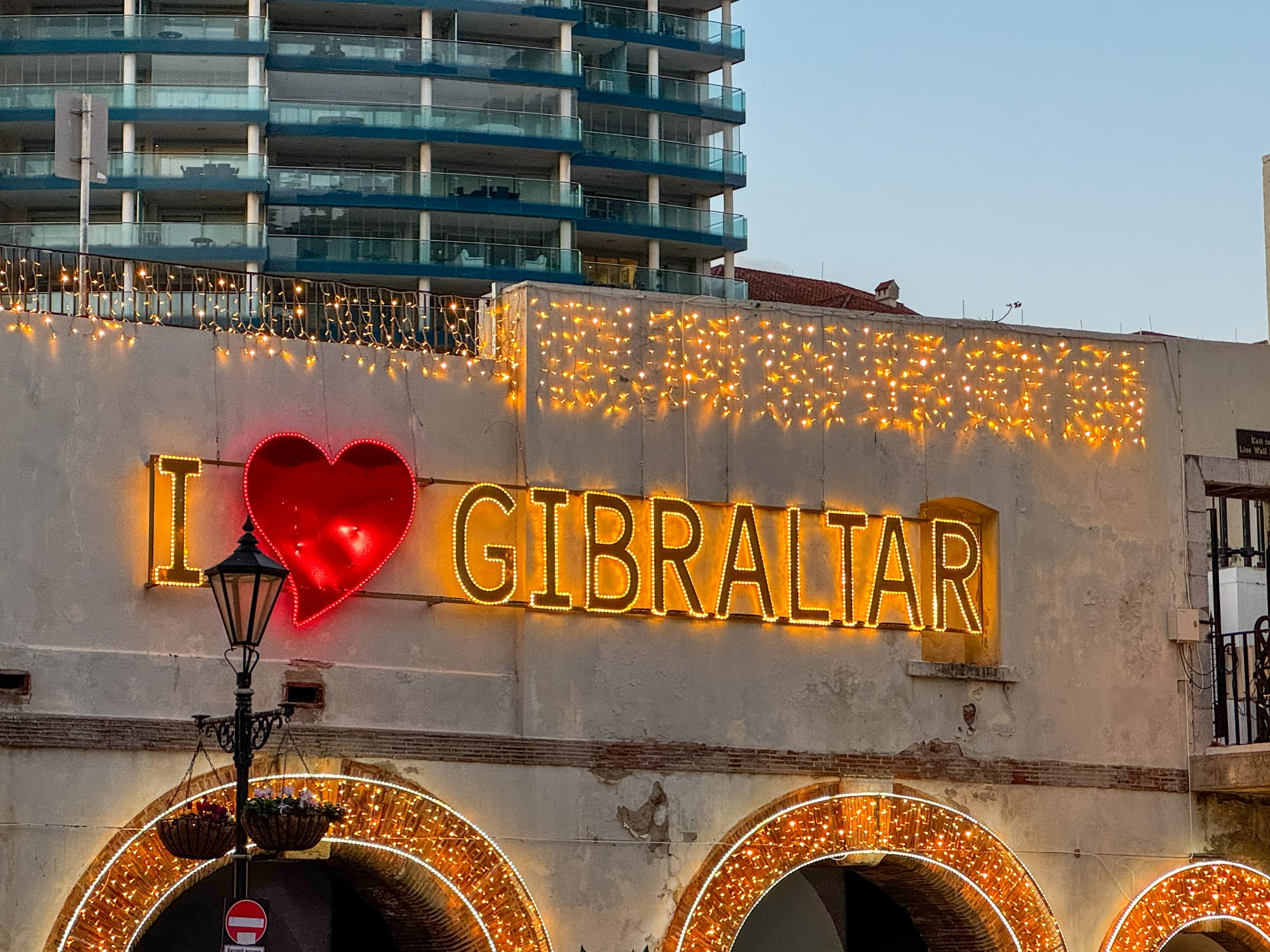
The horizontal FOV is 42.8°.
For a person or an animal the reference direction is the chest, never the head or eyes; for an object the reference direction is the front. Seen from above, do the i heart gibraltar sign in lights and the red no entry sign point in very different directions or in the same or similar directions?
same or similar directions

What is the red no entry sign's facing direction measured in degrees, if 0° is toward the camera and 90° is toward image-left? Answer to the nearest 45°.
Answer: approximately 0°

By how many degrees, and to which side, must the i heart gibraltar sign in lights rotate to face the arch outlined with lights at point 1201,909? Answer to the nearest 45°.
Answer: approximately 90° to its left

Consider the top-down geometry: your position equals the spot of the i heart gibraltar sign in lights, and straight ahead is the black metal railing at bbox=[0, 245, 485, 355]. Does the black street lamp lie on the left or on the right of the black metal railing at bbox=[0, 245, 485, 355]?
left

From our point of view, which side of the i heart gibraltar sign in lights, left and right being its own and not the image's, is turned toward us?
front

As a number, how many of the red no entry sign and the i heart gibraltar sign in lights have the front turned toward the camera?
2

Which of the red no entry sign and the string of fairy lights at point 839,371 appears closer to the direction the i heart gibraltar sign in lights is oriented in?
the red no entry sign

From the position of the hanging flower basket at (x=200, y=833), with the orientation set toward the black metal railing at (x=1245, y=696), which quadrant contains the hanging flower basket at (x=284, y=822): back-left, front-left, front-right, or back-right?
front-right

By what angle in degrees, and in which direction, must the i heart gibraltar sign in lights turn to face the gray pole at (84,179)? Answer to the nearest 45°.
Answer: approximately 90° to its right

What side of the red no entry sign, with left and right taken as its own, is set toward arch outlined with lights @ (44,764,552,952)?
back
